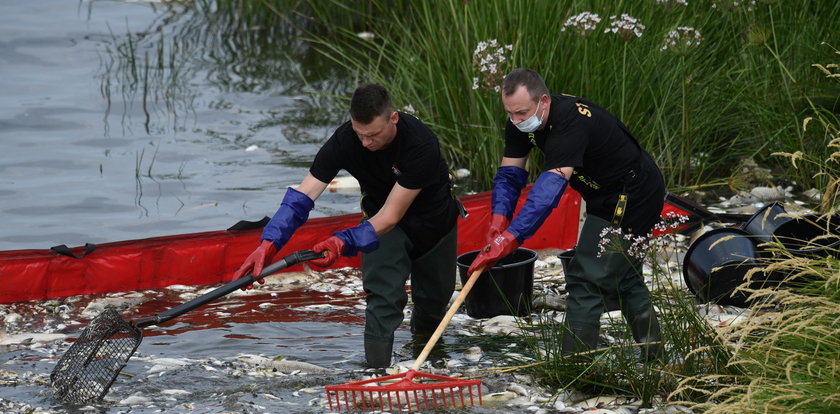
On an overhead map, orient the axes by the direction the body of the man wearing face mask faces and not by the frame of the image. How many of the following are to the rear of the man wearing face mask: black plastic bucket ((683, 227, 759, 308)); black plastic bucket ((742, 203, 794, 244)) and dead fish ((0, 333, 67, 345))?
2

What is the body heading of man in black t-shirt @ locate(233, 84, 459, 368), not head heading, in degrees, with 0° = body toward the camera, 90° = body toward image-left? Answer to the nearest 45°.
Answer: approximately 45°

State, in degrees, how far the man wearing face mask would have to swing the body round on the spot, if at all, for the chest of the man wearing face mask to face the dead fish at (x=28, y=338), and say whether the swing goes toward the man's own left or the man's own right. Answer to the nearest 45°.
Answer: approximately 45° to the man's own right

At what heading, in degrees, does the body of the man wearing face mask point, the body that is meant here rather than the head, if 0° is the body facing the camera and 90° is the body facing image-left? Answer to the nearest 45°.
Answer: approximately 45°

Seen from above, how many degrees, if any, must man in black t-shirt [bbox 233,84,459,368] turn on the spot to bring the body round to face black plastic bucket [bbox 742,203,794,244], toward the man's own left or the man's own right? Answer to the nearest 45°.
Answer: approximately 135° to the man's own left

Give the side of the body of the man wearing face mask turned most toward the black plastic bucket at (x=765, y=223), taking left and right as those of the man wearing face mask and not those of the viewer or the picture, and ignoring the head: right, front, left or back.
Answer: back

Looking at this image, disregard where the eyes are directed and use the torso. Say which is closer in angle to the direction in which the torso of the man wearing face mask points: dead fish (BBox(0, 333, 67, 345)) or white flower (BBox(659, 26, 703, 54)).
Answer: the dead fish

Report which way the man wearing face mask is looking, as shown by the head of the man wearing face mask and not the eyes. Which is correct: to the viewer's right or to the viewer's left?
to the viewer's left
